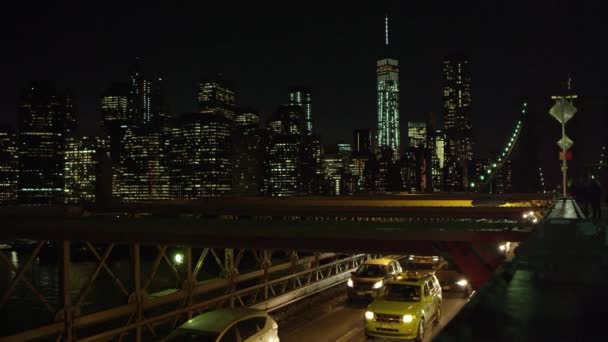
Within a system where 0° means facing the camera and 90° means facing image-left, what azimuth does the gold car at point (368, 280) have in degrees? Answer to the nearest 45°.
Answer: approximately 45°

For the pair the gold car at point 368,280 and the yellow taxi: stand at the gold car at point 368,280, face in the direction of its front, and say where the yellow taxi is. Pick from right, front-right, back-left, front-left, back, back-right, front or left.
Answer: front-left

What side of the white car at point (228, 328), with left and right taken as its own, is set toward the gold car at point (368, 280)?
back

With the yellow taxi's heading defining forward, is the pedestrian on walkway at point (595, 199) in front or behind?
behind

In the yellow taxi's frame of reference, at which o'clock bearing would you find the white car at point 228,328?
The white car is roughly at 12 o'clock from the yellow taxi.

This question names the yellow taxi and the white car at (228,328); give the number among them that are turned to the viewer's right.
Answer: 0

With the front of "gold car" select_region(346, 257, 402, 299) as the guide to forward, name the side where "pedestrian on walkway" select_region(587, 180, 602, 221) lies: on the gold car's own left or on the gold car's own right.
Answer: on the gold car's own left

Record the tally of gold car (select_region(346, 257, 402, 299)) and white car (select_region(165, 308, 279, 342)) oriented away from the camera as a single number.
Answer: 0

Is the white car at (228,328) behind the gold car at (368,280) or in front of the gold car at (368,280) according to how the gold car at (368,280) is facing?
in front

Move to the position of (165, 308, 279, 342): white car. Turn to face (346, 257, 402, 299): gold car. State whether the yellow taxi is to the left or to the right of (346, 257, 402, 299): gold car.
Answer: right
